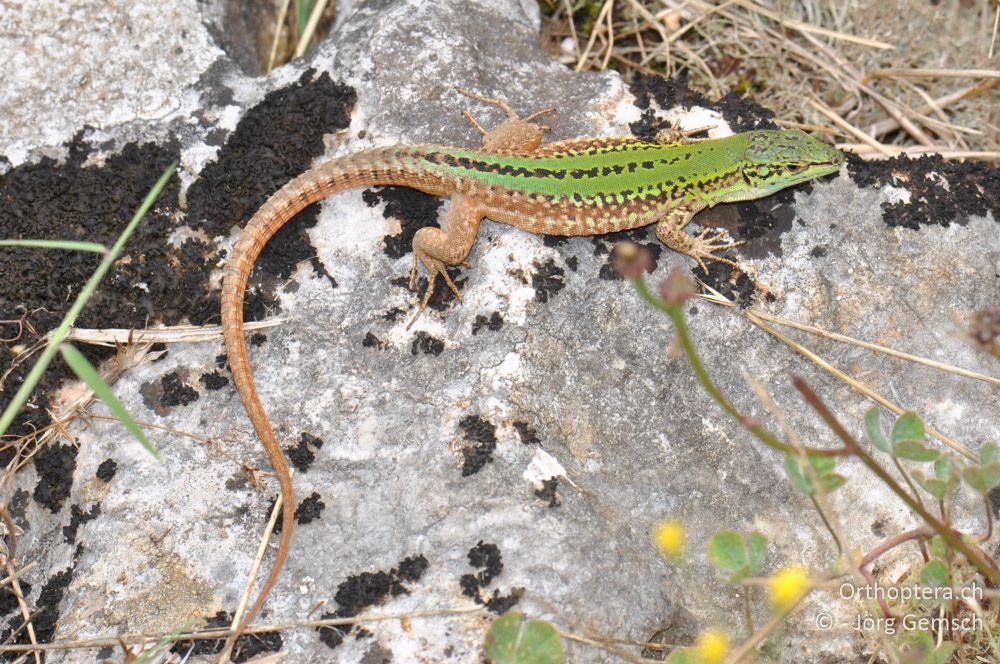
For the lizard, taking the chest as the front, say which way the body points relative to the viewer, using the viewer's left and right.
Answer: facing to the right of the viewer

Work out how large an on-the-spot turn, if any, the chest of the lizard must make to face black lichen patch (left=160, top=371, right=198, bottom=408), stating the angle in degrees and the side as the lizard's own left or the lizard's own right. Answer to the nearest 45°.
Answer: approximately 135° to the lizard's own right

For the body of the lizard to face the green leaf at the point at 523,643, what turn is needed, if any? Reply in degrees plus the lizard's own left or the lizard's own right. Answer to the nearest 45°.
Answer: approximately 90° to the lizard's own right

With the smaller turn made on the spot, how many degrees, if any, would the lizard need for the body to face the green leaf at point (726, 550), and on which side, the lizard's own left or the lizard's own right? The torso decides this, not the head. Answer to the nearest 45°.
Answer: approximately 90° to the lizard's own right

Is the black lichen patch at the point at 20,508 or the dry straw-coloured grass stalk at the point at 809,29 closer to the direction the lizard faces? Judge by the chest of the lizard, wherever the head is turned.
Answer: the dry straw-coloured grass stalk

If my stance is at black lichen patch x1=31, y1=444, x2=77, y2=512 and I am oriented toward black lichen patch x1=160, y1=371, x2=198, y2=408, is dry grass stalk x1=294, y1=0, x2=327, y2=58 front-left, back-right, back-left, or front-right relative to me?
front-left

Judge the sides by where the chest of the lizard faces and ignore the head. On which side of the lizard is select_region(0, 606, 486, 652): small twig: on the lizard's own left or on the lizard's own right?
on the lizard's own right

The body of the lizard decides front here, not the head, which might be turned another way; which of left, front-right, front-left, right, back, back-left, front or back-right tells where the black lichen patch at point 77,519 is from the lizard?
back-right

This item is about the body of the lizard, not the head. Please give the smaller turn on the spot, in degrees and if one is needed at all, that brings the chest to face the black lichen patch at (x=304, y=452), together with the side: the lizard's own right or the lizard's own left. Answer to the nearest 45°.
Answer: approximately 135° to the lizard's own right

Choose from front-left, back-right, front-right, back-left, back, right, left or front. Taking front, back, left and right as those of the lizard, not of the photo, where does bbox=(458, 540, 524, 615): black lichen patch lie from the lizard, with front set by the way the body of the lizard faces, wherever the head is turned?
right

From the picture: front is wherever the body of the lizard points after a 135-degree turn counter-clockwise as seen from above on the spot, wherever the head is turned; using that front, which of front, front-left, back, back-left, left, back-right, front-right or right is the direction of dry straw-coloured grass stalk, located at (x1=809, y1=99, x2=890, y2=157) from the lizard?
right

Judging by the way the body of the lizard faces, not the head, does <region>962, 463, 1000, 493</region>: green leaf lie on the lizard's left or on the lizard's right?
on the lizard's right

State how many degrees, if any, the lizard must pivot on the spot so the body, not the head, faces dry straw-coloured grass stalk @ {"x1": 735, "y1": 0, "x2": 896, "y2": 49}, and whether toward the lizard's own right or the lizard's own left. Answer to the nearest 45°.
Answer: approximately 45° to the lizard's own left

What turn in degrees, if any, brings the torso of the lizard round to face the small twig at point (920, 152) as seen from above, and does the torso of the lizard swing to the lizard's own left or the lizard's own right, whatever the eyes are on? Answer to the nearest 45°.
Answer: approximately 45° to the lizard's own left
